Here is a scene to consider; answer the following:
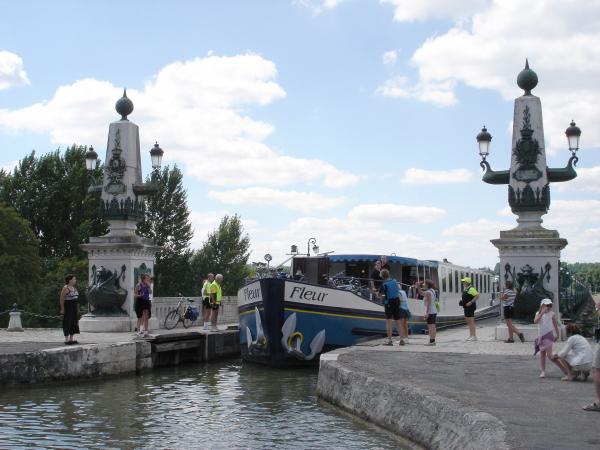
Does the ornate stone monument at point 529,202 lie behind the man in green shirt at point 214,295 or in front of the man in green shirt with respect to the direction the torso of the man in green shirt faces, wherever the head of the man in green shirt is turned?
in front

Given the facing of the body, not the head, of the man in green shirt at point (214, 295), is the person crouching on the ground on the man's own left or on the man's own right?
on the man's own right

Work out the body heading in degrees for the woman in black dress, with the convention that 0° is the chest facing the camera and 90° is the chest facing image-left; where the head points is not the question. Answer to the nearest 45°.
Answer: approximately 315°

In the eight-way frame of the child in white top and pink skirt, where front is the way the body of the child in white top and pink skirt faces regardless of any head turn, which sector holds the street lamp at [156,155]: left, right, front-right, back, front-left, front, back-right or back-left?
right

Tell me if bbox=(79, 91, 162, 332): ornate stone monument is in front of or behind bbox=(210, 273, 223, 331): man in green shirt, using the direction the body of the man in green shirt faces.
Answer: behind

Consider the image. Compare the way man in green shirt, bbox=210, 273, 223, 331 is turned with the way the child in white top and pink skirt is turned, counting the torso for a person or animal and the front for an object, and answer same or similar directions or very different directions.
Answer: very different directions

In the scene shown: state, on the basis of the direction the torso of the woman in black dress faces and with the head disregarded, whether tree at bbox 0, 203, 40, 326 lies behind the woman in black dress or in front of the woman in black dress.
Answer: behind

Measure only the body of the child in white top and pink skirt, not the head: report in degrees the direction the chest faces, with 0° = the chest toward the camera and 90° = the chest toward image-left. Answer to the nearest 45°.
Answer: approximately 45°

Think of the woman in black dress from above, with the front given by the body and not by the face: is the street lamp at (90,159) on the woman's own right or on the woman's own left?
on the woman's own left
